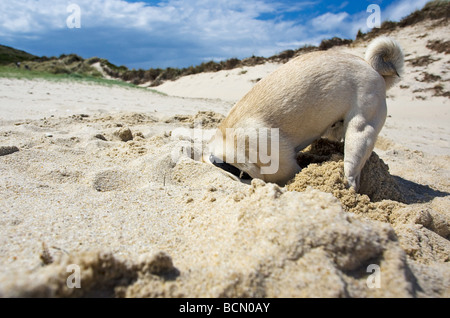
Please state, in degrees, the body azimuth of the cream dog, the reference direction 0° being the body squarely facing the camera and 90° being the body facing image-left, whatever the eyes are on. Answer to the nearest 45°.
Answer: approximately 90°
